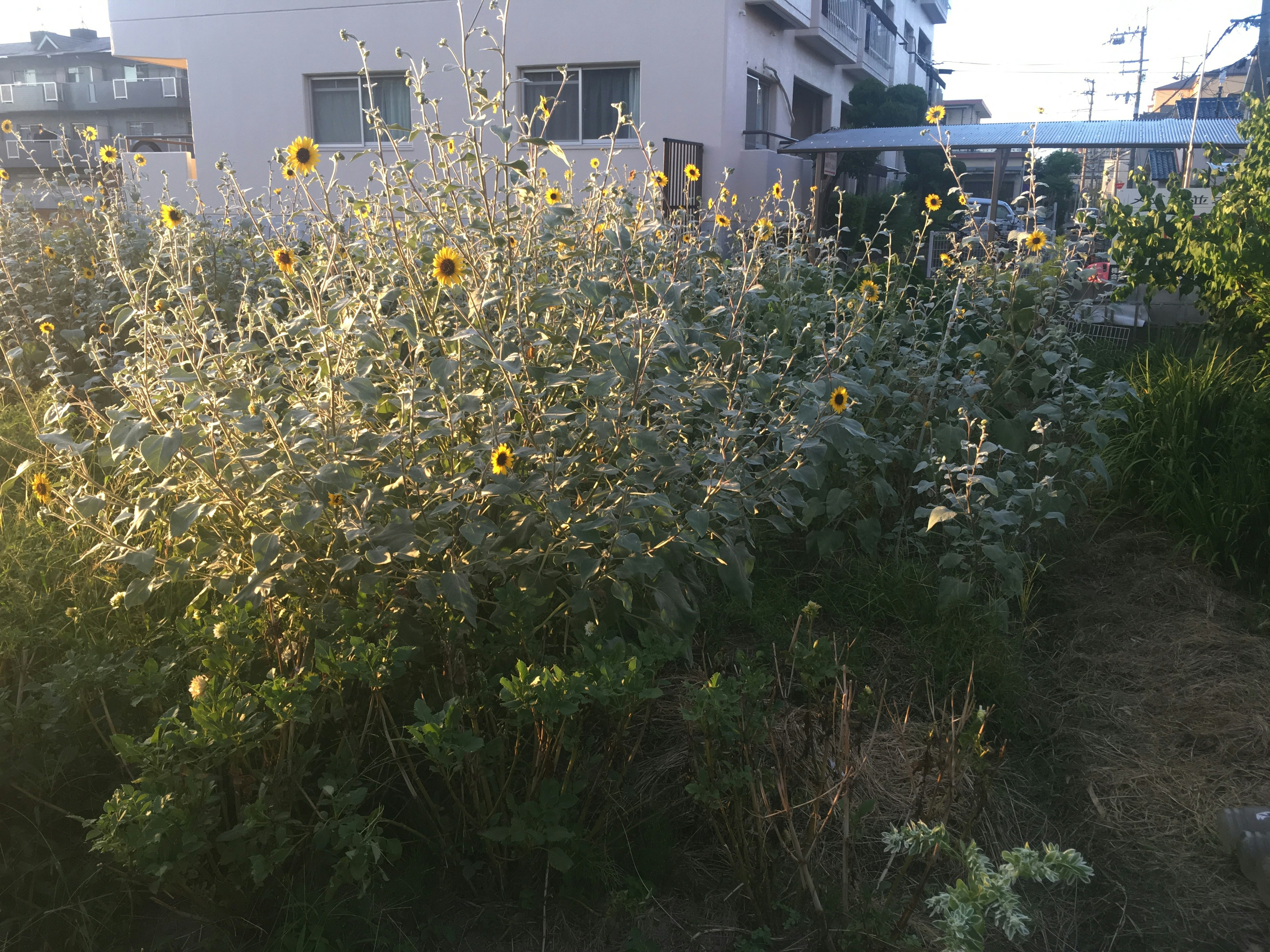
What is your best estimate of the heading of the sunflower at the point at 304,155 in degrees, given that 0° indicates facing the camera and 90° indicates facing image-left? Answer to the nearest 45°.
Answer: approximately 0°

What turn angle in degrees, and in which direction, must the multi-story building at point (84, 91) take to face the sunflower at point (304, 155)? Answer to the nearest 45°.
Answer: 0° — it already faces it

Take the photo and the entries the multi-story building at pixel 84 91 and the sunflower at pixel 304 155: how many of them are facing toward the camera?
2

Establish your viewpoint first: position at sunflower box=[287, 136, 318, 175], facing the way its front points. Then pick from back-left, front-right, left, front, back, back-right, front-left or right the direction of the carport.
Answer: back-left

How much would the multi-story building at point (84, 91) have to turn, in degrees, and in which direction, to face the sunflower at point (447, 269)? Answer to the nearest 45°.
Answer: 0° — it already faces it

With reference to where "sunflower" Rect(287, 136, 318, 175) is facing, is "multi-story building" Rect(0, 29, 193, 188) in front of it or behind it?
behind
